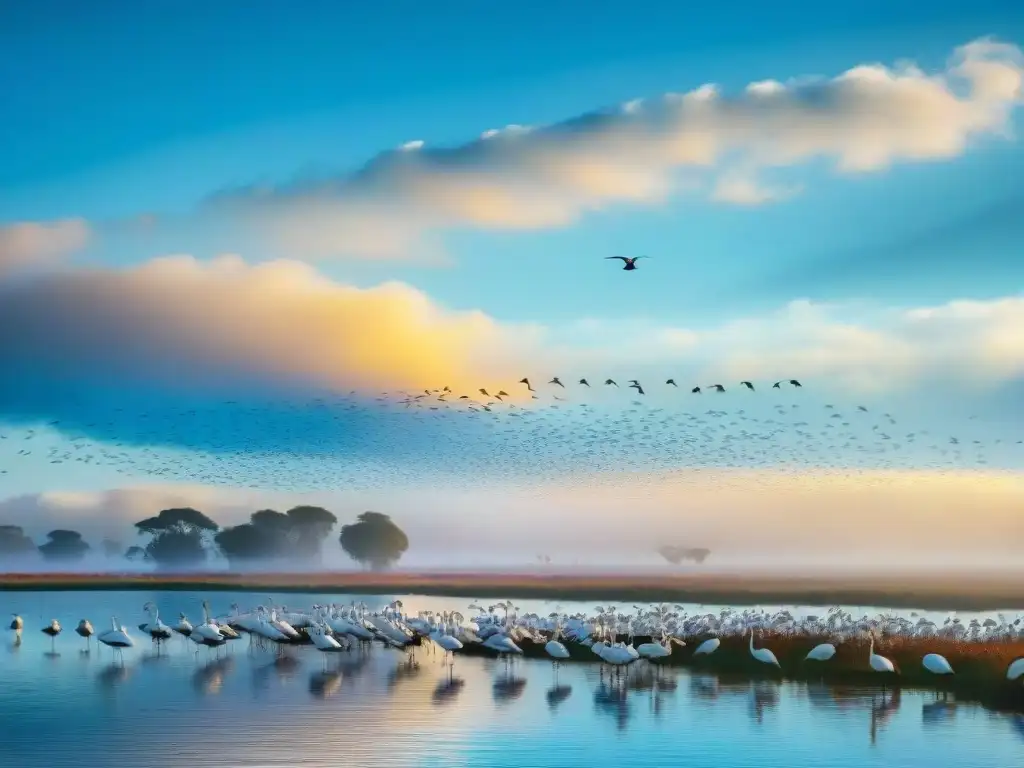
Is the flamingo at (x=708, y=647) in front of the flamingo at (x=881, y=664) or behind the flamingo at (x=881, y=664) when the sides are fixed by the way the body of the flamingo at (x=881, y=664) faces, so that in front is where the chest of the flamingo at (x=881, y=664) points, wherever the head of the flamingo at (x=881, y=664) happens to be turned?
in front

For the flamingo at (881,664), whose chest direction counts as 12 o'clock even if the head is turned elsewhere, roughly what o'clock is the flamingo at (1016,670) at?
the flamingo at (1016,670) is roughly at 7 o'clock from the flamingo at (881,664).

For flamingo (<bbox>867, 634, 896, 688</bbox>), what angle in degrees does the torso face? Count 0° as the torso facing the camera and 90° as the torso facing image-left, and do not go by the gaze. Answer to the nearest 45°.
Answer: approximately 90°

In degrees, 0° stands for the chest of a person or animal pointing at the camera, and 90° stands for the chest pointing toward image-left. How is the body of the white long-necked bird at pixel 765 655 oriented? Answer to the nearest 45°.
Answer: approximately 90°

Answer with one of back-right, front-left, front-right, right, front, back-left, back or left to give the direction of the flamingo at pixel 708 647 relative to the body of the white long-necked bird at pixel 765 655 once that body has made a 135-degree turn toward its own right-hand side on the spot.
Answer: left
